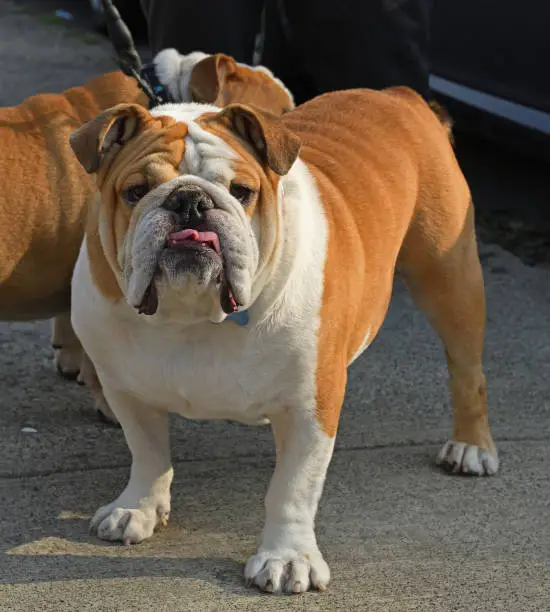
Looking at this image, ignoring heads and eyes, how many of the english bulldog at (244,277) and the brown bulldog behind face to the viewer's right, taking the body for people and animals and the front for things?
1

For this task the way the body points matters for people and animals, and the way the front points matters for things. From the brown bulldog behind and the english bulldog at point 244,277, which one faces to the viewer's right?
the brown bulldog behind

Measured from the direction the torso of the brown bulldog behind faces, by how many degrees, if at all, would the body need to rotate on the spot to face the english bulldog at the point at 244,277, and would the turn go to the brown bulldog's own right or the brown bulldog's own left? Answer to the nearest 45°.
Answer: approximately 45° to the brown bulldog's own right

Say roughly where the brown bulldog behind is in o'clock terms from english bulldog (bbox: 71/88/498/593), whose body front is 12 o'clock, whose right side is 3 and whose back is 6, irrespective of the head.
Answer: The brown bulldog behind is roughly at 3 o'clock from the english bulldog.

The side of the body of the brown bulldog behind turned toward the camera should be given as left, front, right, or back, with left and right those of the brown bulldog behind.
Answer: right

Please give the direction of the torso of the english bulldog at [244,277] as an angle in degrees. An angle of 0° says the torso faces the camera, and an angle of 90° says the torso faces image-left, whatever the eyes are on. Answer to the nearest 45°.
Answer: approximately 45°
